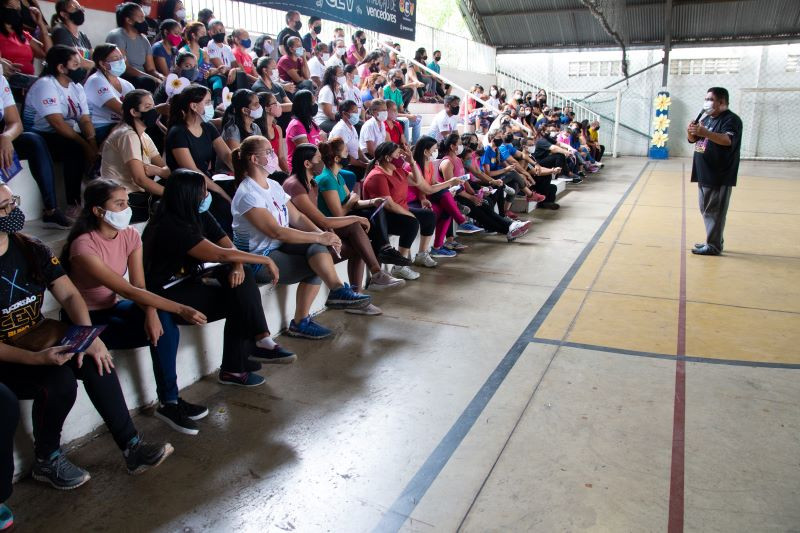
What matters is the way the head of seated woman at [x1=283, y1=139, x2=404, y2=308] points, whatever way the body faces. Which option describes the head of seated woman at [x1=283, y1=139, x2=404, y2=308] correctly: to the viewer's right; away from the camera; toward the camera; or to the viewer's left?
to the viewer's right

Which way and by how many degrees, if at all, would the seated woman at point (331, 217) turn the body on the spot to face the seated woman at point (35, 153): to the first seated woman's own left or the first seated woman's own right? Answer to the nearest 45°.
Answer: approximately 180°

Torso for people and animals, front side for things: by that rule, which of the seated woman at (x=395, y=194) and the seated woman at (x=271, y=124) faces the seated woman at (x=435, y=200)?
the seated woman at (x=271, y=124)

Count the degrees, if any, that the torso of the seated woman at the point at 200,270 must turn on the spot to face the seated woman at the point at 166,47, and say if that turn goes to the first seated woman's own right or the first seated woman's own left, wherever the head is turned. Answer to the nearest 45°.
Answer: approximately 90° to the first seated woman's own left

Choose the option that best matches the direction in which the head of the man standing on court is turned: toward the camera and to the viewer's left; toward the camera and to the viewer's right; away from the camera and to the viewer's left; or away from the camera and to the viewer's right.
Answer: toward the camera and to the viewer's left

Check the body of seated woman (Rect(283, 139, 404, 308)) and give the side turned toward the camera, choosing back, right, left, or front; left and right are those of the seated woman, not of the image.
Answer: right

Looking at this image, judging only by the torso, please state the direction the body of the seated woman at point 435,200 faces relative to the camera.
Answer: to the viewer's right

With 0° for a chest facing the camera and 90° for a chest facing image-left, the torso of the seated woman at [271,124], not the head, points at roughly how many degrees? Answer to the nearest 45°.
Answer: approximately 270°

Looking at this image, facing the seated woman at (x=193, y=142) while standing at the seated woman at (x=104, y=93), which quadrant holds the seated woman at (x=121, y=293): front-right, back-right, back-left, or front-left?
front-right

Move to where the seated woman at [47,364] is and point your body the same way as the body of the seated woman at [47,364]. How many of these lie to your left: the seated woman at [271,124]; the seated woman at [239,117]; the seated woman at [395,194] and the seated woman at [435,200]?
4

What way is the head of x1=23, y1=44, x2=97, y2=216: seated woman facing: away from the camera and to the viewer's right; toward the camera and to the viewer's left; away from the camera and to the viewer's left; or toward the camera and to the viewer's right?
toward the camera and to the viewer's right

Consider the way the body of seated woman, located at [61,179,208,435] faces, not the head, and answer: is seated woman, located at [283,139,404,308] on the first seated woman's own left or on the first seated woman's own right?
on the first seated woman's own left

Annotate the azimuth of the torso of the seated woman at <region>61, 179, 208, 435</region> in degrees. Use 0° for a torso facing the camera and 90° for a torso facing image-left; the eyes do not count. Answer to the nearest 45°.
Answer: approximately 315°

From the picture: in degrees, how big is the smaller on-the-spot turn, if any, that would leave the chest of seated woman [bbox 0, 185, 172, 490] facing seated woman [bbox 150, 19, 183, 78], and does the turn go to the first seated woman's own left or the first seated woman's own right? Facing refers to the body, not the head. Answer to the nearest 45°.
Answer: approximately 135° to the first seated woman's own left

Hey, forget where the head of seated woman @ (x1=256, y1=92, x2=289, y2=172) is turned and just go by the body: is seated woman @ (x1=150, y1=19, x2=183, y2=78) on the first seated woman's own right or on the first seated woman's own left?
on the first seated woman's own left

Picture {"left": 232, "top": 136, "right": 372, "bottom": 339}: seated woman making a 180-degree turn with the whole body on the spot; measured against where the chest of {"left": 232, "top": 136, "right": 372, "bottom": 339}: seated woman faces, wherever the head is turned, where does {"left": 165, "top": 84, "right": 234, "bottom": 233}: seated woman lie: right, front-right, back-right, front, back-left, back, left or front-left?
front-right

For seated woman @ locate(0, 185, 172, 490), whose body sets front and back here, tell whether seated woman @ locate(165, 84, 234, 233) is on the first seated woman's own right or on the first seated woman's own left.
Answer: on the first seated woman's own left
